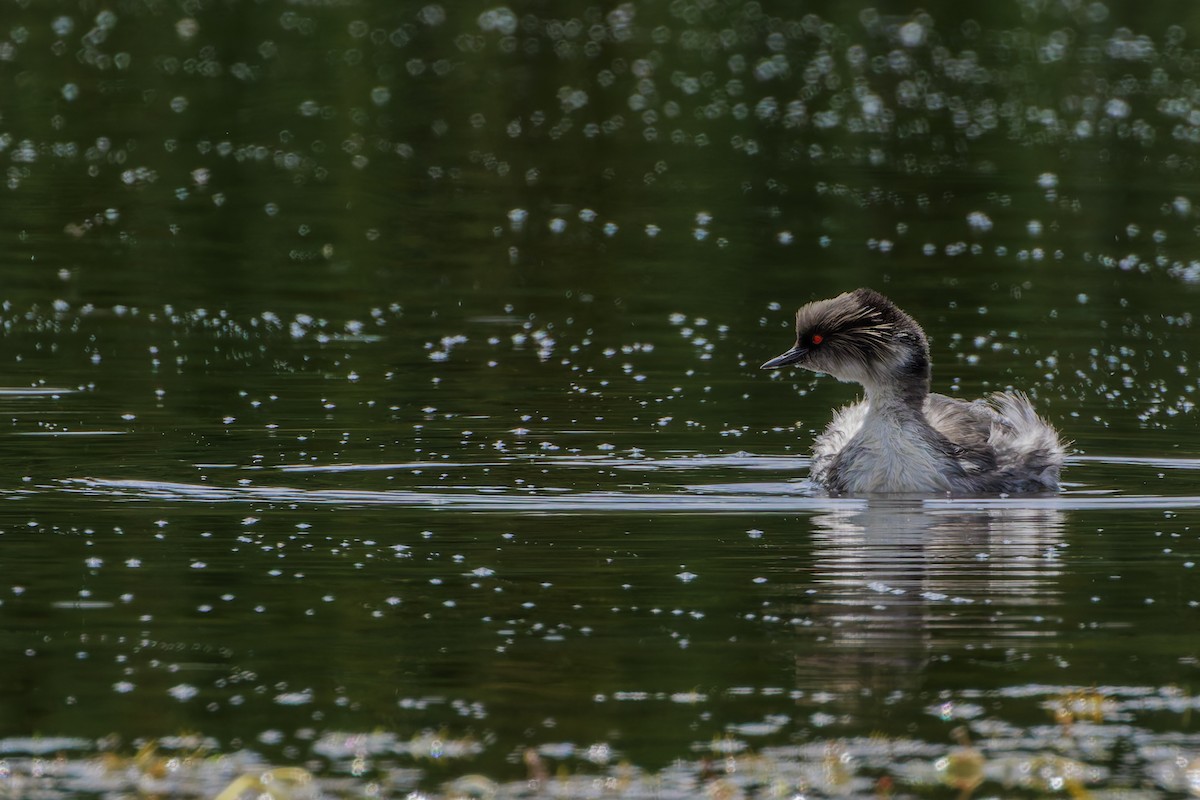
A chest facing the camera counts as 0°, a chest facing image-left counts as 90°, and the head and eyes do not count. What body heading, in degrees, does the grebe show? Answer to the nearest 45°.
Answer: approximately 45°
